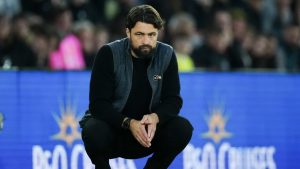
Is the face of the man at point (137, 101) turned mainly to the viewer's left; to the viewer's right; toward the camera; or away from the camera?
toward the camera

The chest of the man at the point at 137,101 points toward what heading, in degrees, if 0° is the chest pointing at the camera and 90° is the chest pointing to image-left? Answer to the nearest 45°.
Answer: approximately 0°

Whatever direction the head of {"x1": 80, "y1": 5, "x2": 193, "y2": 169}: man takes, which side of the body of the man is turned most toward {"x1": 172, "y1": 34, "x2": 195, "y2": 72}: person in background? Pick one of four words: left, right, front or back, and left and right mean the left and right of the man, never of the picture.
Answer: back
